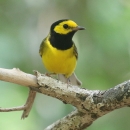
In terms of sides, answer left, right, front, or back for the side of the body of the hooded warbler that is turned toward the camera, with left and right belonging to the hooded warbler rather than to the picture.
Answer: front
